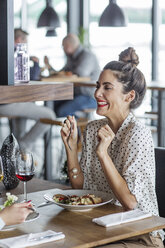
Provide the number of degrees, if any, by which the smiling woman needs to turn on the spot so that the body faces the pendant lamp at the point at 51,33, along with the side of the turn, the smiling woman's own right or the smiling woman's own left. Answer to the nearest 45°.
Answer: approximately 135° to the smiling woman's own right

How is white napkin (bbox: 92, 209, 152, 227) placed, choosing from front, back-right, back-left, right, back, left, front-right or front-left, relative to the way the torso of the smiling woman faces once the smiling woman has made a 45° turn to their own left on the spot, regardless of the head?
front

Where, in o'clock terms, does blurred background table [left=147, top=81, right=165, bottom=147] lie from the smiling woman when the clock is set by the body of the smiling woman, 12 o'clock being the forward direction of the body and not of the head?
The blurred background table is roughly at 5 o'clock from the smiling woman.

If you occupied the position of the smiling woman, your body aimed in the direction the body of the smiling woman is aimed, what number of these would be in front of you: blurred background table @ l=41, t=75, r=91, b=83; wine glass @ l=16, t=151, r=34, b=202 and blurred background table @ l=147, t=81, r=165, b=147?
1

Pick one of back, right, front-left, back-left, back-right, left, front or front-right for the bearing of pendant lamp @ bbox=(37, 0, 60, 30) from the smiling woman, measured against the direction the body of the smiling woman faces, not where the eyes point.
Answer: back-right

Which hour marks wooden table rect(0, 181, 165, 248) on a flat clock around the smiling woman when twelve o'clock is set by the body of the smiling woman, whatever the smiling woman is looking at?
The wooden table is roughly at 11 o'clock from the smiling woman.

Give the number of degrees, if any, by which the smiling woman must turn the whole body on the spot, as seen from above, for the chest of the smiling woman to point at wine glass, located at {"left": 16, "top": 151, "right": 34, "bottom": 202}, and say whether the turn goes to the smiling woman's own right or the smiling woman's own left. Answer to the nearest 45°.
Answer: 0° — they already face it

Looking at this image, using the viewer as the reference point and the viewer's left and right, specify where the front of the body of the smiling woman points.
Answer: facing the viewer and to the left of the viewer

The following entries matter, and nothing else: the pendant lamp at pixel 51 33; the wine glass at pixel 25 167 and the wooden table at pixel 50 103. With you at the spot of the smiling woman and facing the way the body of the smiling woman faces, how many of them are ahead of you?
1

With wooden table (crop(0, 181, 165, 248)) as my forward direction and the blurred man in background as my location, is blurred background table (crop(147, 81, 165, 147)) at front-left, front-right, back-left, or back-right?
front-left

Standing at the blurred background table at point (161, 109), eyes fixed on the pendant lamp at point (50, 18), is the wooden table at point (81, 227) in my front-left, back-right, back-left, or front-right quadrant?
back-left

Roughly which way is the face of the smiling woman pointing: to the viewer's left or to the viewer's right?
to the viewer's left
